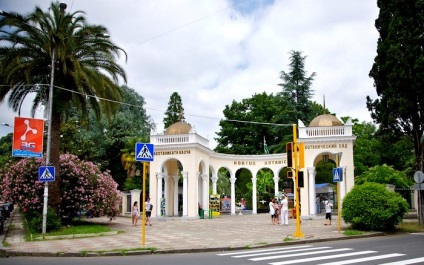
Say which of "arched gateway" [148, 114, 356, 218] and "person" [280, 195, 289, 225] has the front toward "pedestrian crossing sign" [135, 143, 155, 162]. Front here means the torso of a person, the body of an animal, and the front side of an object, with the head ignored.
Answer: the arched gateway

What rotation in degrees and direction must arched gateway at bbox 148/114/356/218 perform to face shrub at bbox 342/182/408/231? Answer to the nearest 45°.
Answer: approximately 45° to its left

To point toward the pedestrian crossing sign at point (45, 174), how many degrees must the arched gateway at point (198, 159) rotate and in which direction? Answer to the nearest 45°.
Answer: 0° — it already faces it

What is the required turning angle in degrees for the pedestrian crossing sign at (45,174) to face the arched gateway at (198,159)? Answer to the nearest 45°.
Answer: approximately 135° to its left

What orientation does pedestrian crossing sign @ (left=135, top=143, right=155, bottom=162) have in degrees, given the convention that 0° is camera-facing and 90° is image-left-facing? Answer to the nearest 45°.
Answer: approximately 0°
